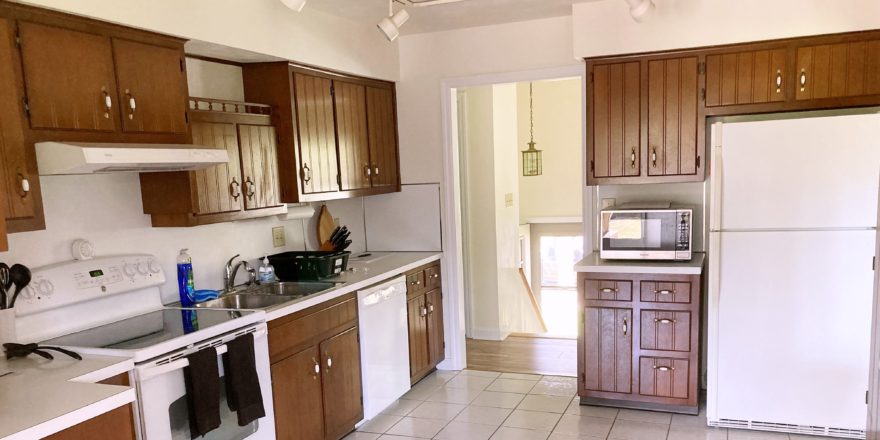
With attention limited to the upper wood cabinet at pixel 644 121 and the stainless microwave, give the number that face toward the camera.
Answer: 2

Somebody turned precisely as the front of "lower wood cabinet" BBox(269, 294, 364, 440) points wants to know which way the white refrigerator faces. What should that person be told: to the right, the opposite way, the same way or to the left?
to the right

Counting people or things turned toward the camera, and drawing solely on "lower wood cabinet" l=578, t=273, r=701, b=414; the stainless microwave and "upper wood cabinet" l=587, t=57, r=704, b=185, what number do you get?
3

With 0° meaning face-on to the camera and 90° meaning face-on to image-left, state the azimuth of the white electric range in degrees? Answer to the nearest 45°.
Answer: approximately 315°

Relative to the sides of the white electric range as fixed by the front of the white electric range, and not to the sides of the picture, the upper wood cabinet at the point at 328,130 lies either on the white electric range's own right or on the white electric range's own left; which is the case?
on the white electric range's own left

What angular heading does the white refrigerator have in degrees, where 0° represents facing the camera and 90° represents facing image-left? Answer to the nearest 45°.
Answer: approximately 0°

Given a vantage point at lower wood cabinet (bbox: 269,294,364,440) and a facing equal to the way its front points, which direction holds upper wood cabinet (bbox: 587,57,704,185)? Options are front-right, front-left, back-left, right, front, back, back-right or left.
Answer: front-left
